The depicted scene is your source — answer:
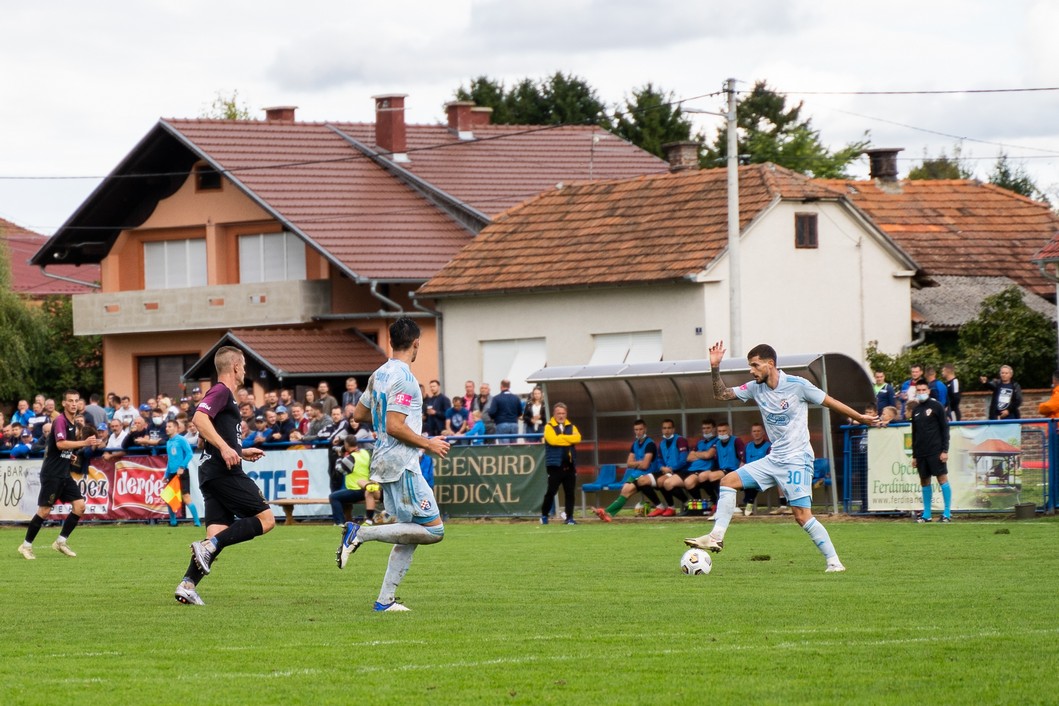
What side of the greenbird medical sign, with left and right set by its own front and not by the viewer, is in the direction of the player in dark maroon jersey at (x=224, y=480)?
front

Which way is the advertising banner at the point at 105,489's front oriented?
toward the camera

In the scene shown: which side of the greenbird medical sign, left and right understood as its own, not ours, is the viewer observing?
front

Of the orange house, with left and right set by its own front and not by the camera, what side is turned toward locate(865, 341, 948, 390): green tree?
left

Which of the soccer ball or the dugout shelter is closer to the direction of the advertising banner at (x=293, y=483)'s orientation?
the soccer ball

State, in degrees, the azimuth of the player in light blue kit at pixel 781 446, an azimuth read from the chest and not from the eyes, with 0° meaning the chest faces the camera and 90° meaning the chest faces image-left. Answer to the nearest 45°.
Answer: approximately 45°

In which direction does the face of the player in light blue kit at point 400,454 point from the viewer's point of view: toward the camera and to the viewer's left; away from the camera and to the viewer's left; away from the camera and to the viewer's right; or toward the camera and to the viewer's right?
away from the camera and to the viewer's right

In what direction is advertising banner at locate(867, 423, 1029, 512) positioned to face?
toward the camera

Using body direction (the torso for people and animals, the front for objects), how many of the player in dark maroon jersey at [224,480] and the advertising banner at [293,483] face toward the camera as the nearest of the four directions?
1

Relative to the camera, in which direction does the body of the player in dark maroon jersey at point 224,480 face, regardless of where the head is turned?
to the viewer's right

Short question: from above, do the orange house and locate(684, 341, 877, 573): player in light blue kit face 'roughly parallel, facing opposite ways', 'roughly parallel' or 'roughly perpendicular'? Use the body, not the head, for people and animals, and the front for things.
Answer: roughly parallel
